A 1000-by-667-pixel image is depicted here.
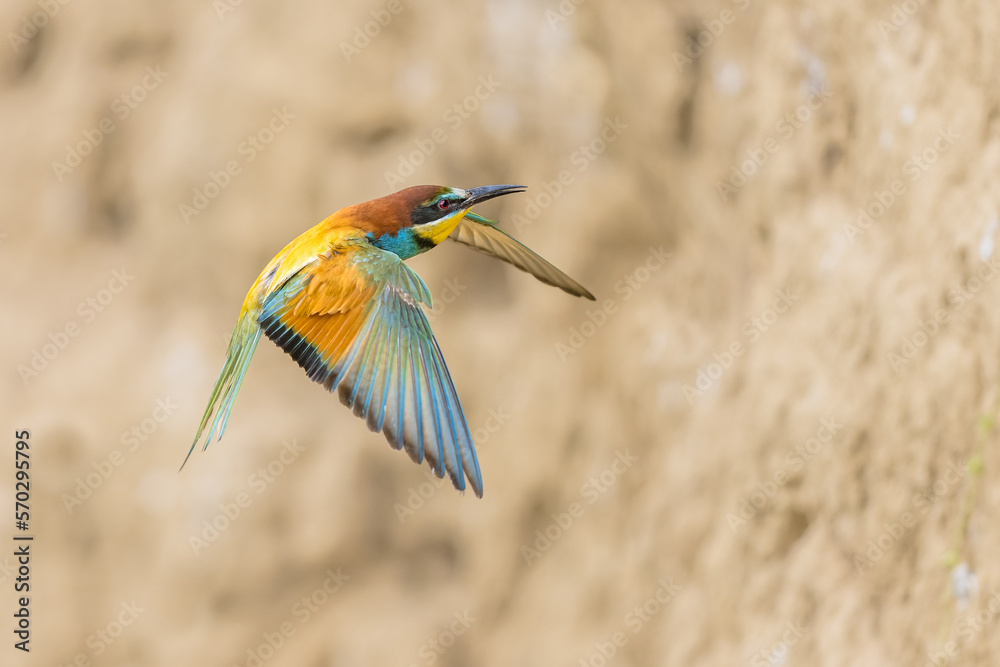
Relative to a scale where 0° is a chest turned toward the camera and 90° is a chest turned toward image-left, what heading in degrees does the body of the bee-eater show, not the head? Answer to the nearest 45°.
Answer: approximately 270°
